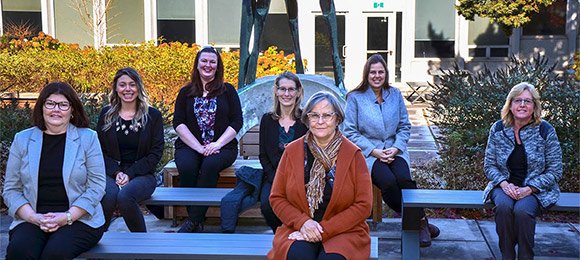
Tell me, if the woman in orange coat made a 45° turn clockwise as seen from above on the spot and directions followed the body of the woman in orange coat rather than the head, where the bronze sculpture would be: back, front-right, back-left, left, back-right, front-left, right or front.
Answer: back-right

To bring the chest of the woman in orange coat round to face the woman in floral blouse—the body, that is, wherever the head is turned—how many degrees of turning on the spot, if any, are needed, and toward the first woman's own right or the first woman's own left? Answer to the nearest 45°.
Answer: approximately 135° to the first woman's own right

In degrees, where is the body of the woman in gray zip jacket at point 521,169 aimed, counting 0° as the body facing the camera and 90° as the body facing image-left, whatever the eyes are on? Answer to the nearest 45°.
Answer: approximately 0°

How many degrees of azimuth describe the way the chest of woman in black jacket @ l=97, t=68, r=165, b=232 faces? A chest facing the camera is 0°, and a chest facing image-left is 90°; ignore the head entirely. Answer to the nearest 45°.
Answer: approximately 0°

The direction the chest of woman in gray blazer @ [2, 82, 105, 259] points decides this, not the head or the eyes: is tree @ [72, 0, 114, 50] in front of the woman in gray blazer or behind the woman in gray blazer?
behind

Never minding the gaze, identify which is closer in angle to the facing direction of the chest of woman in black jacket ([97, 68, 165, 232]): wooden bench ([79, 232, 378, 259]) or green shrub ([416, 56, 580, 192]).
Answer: the wooden bench

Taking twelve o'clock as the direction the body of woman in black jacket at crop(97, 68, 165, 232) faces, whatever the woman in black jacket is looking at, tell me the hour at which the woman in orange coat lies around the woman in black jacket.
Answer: The woman in orange coat is roughly at 11 o'clock from the woman in black jacket.

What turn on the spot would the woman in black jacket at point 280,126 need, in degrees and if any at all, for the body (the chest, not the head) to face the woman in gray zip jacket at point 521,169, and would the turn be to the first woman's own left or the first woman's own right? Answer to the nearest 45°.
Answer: approximately 90° to the first woman's own left

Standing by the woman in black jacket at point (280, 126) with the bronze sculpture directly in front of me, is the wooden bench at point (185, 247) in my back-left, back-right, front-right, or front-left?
back-left

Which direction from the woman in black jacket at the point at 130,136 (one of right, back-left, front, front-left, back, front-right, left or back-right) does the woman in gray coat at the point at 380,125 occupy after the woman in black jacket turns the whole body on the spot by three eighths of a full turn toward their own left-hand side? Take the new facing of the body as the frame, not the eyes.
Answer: front-right
